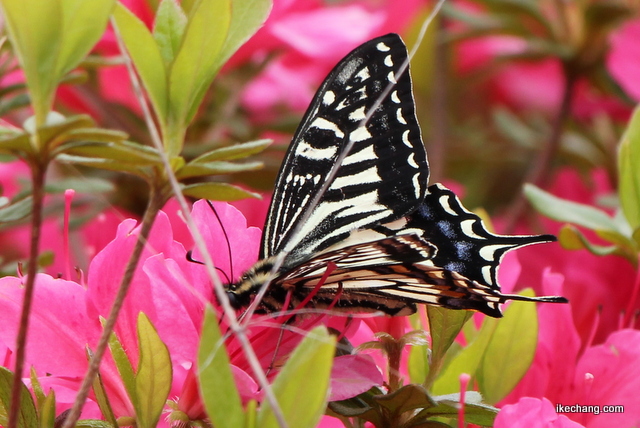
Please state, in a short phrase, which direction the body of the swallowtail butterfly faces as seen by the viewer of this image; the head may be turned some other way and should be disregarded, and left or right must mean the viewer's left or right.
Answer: facing to the left of the viewer

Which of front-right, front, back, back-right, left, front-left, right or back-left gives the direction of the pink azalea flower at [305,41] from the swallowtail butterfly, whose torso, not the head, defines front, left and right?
right
